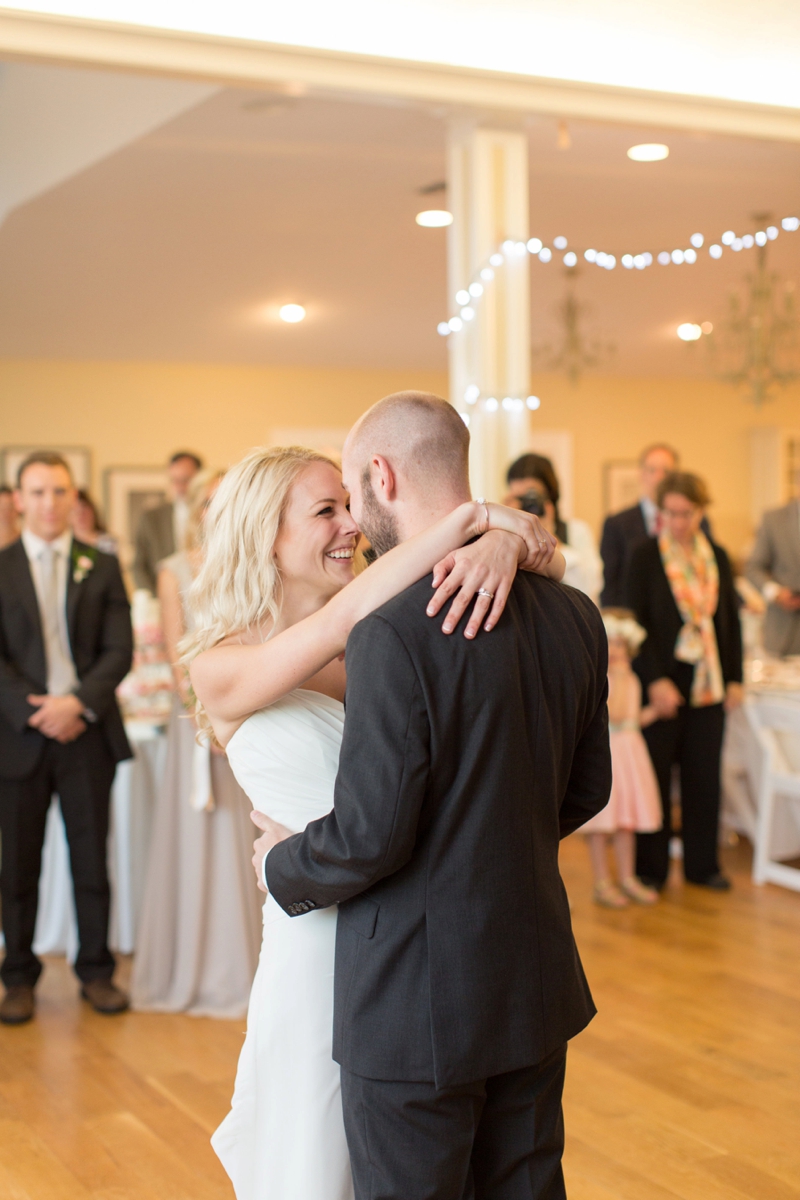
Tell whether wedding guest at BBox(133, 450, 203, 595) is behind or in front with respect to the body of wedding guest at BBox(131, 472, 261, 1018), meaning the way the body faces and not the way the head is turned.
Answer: behind

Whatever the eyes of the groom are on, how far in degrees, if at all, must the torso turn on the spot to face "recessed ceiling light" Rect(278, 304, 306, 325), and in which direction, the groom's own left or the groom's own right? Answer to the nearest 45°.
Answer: approximately 45° to the groom's own right

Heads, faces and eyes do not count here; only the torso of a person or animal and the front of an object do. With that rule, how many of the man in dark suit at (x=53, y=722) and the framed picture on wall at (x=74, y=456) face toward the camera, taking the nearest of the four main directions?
2

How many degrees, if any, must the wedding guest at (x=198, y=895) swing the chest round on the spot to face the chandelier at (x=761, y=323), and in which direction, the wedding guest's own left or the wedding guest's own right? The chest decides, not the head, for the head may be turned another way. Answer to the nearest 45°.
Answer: approximately 90° to the wedding guest's own left

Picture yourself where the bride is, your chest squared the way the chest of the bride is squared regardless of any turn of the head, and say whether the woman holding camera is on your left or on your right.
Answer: on your left
